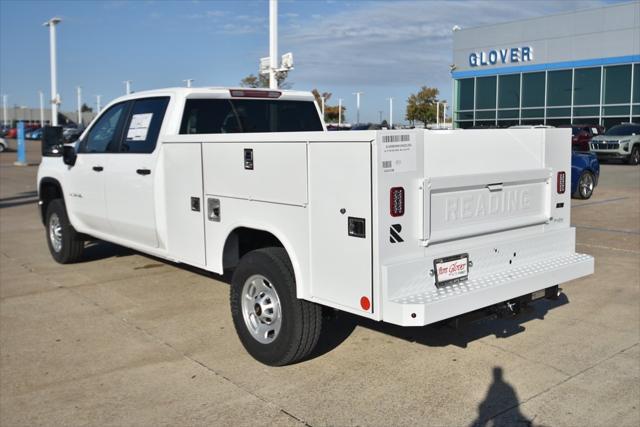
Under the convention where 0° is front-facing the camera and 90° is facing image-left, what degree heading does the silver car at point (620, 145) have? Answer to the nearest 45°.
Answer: approximately 45°

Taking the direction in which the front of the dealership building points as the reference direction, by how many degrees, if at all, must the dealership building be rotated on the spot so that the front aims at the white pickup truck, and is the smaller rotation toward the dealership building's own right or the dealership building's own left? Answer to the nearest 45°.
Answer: approximately 45° to the dealership building's own left

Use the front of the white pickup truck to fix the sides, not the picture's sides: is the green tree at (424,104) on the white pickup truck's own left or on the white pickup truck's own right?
on the white pickup truck's own right

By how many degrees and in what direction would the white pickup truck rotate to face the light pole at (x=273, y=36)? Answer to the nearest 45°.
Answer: approximately 45° to its right

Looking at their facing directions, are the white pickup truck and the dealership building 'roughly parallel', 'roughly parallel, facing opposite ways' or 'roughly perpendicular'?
roughly perpendicular

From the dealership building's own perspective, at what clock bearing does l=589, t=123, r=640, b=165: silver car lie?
The silver car is roughly at 10 o'clock from the dealership building.

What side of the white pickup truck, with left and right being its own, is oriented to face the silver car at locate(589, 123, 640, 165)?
right

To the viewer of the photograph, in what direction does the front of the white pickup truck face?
facing away from the viewer and to the left of the viewer

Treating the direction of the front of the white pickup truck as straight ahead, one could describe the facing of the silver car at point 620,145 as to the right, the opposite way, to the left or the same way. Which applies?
to the left

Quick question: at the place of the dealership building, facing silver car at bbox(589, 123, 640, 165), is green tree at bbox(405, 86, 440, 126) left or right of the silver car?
right

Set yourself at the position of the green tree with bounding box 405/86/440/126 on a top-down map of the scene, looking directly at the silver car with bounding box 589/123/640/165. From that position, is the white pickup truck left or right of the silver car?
right
